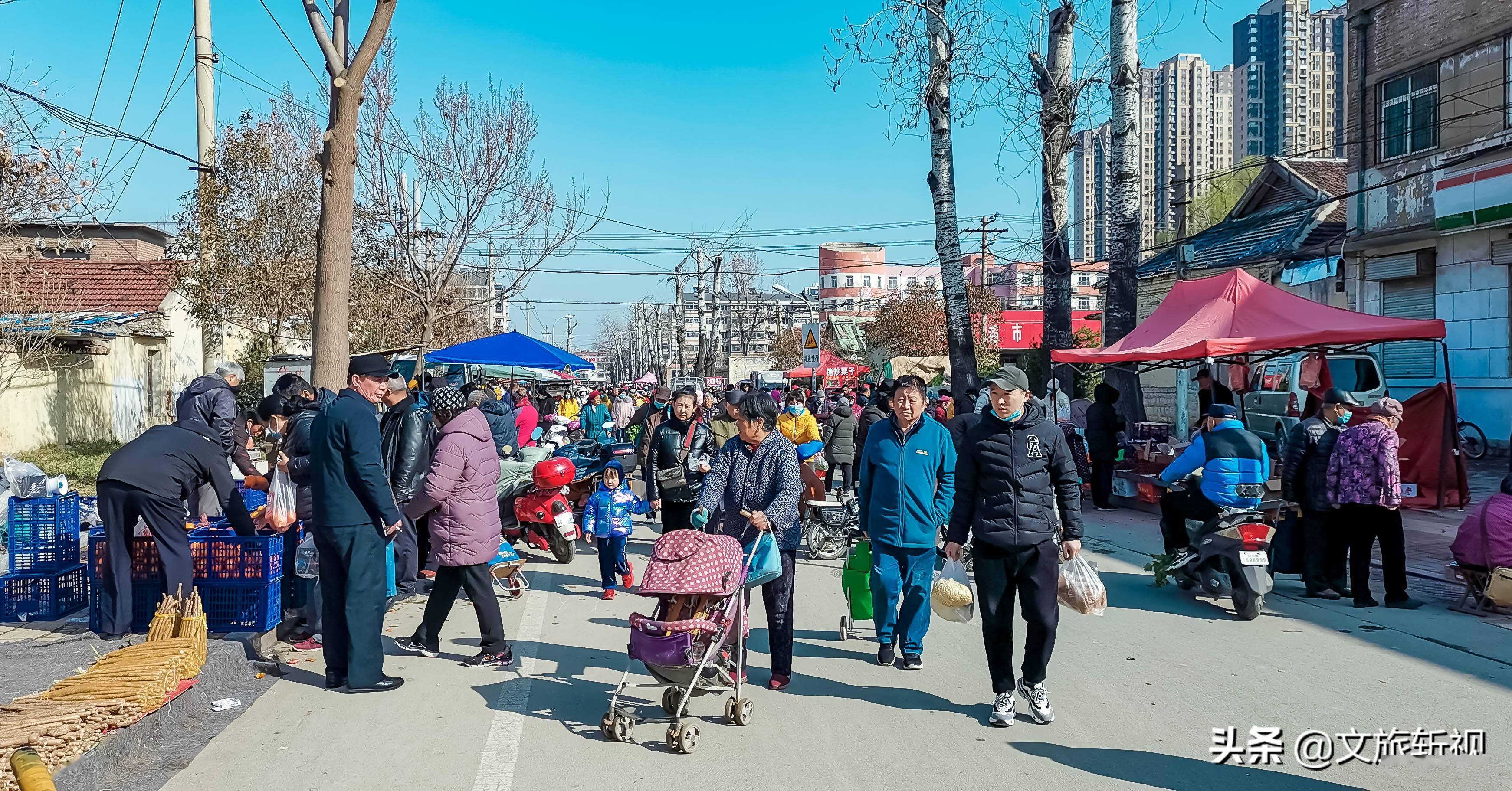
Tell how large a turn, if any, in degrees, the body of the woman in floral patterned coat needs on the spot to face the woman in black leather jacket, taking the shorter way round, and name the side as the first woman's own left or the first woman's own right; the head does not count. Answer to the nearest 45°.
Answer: approximately 135° to the first woman's own left

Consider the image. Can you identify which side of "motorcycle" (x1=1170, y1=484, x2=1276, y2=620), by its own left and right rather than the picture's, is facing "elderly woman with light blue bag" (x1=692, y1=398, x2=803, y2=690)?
left

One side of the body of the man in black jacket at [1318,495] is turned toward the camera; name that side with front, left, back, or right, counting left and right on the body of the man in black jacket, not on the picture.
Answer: right

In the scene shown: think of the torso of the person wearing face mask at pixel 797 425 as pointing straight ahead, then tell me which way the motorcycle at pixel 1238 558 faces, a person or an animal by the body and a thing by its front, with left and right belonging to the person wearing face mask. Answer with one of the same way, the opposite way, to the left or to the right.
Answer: the opposite way

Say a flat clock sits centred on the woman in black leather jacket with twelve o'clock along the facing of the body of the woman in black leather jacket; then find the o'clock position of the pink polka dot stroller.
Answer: The pink polka dot stroller is roughly at 12 o'clock from the woman in black leather jacket.

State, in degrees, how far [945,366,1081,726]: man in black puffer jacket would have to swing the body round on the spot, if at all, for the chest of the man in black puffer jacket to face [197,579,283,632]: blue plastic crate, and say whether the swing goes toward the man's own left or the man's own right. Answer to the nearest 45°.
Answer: approximately 90° to the man's own right

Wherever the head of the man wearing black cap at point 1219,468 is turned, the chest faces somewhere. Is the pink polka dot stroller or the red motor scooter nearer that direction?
the red motor scooter

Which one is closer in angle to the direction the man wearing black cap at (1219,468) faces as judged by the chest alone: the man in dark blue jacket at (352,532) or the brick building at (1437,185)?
the brick building

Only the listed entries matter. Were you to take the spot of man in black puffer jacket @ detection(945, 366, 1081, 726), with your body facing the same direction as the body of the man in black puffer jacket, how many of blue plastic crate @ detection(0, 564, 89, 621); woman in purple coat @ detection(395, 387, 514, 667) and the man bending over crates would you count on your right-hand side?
3

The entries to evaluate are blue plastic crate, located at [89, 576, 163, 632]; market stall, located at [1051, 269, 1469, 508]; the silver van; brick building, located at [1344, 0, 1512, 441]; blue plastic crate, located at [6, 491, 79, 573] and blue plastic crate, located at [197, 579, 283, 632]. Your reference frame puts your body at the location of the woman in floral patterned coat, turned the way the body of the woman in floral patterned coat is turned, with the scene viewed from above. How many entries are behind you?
3
